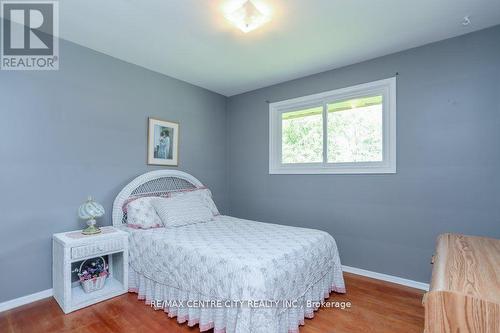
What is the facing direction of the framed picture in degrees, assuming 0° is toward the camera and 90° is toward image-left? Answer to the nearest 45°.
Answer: approximately 315°

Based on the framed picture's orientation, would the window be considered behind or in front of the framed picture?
in front

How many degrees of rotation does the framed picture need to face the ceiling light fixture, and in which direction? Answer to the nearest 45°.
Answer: approximately 45° to its right

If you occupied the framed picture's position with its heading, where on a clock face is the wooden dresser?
The wooden dresser is roughly at 1 o'clock from the framed picture.

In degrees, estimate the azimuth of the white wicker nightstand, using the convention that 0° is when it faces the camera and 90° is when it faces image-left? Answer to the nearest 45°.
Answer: approximately 315°

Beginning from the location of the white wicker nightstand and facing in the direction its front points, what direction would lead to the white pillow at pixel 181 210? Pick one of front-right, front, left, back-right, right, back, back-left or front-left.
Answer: front-left

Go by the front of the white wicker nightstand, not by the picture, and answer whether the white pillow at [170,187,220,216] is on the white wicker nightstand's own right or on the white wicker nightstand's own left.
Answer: on the white wicker nightstand's own left

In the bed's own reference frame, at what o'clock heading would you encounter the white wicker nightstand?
The white wicker nightstand is roughly at 5 o'clock from the bed.

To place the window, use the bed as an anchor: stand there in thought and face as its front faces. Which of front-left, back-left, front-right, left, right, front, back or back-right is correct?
left

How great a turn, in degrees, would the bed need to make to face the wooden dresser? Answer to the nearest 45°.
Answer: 0° — it already faces it

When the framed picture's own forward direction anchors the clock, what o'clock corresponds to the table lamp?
The table lamp is roughly at 3 o'clock from the framed picture.
